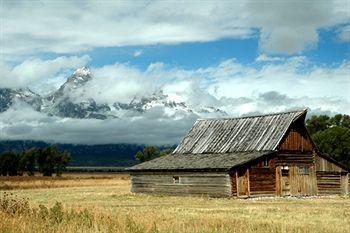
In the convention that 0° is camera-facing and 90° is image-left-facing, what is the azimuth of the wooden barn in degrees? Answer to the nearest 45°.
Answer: approximately 315°
